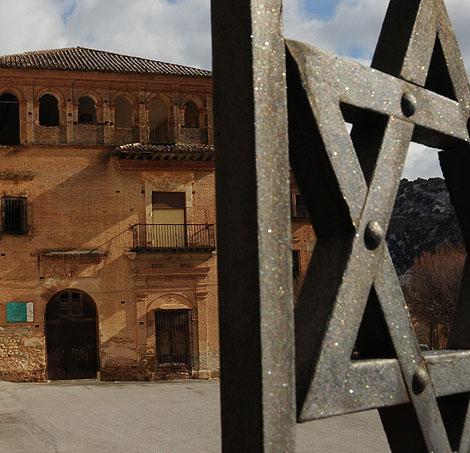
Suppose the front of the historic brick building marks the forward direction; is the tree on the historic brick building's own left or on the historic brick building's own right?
on the historic brick building's own left

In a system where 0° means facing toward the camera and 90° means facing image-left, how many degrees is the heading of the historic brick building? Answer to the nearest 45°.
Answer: approximately 0°

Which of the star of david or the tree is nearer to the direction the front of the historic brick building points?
the star of david

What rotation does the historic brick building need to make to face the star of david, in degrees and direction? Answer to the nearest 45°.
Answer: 0° — it already faces it

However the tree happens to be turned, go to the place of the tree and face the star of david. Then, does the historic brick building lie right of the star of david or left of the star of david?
right
